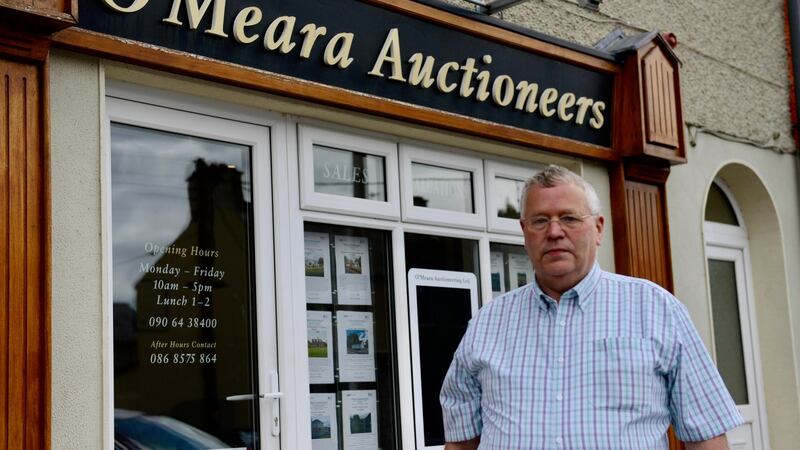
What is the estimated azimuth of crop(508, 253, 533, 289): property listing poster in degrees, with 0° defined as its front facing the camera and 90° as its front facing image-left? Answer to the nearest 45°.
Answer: approximately 315°

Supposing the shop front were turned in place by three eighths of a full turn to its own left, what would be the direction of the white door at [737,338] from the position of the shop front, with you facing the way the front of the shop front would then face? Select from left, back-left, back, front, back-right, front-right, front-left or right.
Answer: front-right

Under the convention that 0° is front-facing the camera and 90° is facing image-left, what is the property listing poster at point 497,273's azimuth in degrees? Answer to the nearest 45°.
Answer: approximately 315°

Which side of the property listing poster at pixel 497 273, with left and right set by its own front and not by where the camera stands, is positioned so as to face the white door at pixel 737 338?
left

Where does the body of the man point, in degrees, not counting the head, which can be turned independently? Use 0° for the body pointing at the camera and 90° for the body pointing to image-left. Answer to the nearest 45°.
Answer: approximately 0°

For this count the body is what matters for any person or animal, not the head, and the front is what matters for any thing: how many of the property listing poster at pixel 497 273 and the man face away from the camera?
0

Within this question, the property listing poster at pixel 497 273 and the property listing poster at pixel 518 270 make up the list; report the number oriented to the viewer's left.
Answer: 0

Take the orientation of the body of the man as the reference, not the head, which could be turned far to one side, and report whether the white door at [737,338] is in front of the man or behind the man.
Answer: behind
